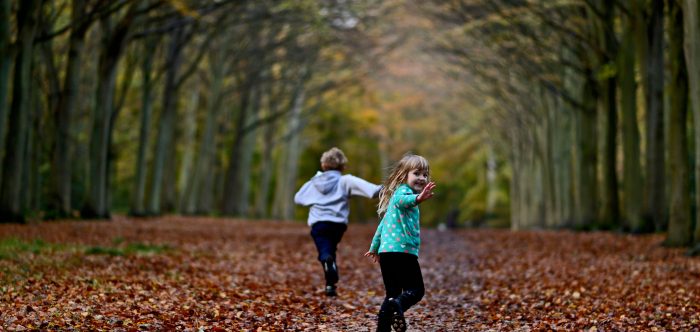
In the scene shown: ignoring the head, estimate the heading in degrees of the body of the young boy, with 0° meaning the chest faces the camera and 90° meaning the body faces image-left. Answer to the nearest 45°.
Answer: approximately 180°

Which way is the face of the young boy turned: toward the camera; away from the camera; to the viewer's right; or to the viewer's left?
away from the camera
